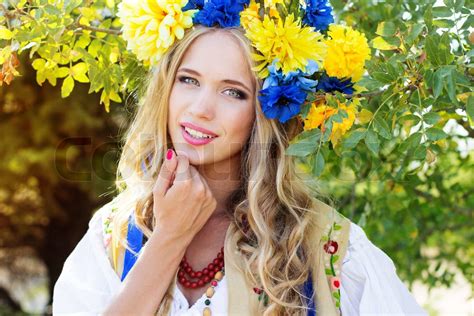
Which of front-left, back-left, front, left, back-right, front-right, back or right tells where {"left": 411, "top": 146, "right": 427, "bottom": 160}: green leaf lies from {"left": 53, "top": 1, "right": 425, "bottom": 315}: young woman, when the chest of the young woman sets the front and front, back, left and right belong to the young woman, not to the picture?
left

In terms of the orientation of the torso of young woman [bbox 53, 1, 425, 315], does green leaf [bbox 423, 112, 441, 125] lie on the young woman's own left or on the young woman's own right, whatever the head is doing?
on the young woman's own left

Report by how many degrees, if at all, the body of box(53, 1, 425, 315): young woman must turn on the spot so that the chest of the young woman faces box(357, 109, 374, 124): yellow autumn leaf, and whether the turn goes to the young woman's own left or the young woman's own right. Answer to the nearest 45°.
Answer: approximately 90° to the young woman's own left

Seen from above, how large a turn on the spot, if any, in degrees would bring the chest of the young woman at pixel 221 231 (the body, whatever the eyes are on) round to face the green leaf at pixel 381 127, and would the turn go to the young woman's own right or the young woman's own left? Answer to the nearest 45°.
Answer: approximately 90° to the young woman's own left

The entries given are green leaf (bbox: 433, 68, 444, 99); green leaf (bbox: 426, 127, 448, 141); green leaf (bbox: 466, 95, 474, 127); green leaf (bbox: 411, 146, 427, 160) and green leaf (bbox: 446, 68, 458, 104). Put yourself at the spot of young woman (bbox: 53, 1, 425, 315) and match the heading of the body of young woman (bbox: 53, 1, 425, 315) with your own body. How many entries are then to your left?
5

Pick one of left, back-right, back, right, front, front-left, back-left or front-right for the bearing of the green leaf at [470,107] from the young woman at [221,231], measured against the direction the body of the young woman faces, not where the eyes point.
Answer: left
